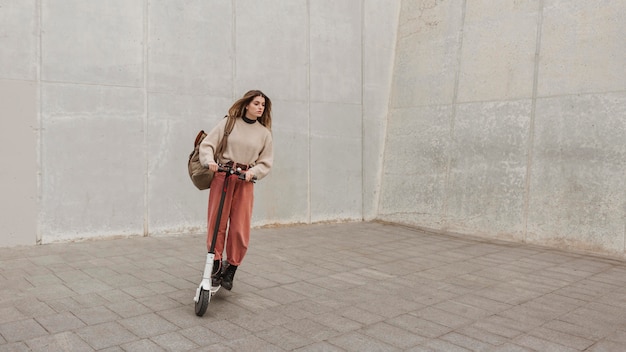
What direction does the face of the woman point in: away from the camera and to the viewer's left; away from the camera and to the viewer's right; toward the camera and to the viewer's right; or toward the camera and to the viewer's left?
toward the camera and to the viewer's right

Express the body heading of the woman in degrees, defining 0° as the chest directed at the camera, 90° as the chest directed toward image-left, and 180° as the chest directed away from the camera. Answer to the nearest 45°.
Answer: approximately 0°
